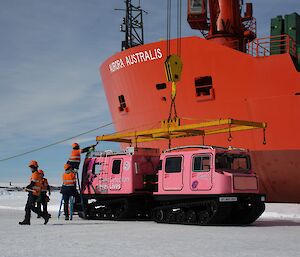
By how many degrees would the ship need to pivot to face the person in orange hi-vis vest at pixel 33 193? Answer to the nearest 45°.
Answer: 0° — it already faces them

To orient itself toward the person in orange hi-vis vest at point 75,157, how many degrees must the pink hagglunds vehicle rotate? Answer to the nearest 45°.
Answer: approximately 180°

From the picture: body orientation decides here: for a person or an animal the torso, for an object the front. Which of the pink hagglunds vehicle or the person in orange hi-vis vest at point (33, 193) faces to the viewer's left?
the person in orange hi-vis vest

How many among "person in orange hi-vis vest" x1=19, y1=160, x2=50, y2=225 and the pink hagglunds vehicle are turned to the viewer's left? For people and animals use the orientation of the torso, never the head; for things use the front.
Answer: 1

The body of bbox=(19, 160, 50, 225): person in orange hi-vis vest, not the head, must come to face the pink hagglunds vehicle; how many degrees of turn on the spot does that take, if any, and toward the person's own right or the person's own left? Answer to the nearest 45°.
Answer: approximately 180°

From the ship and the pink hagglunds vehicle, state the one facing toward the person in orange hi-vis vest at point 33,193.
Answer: the ship

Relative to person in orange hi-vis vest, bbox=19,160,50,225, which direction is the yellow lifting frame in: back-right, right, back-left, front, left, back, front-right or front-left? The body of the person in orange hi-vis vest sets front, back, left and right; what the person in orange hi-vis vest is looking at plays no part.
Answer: back

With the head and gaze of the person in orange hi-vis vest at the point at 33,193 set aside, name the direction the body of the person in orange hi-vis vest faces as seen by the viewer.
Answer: to the viewer's left

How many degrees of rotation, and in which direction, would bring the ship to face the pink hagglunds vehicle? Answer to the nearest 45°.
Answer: approximately 45° to its left
